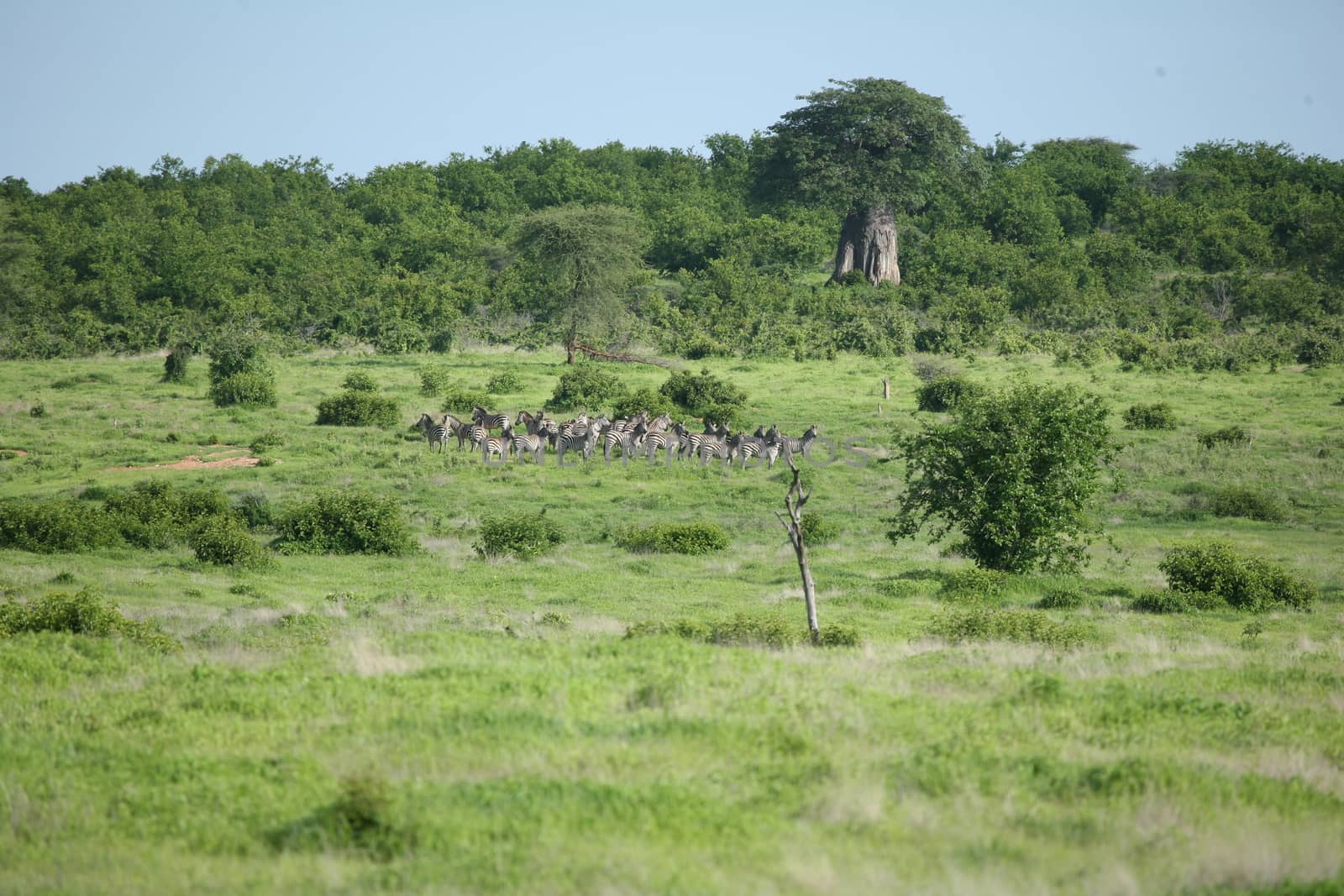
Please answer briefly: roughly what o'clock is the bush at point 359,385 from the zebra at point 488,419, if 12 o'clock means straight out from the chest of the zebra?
The bush is roughly at 2 o'clock from the zebra.

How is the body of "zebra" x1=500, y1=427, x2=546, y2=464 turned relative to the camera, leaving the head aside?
to the viewer's left

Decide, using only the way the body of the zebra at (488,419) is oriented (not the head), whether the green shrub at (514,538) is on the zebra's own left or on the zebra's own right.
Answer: on the zebra's own left

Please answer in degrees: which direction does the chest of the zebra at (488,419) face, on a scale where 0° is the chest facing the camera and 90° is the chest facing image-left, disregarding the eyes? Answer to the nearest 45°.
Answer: approximately 90°

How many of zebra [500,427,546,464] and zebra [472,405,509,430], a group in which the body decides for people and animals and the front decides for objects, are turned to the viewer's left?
2

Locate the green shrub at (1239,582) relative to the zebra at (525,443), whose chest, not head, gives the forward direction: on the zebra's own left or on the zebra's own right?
on the zebra's own left
